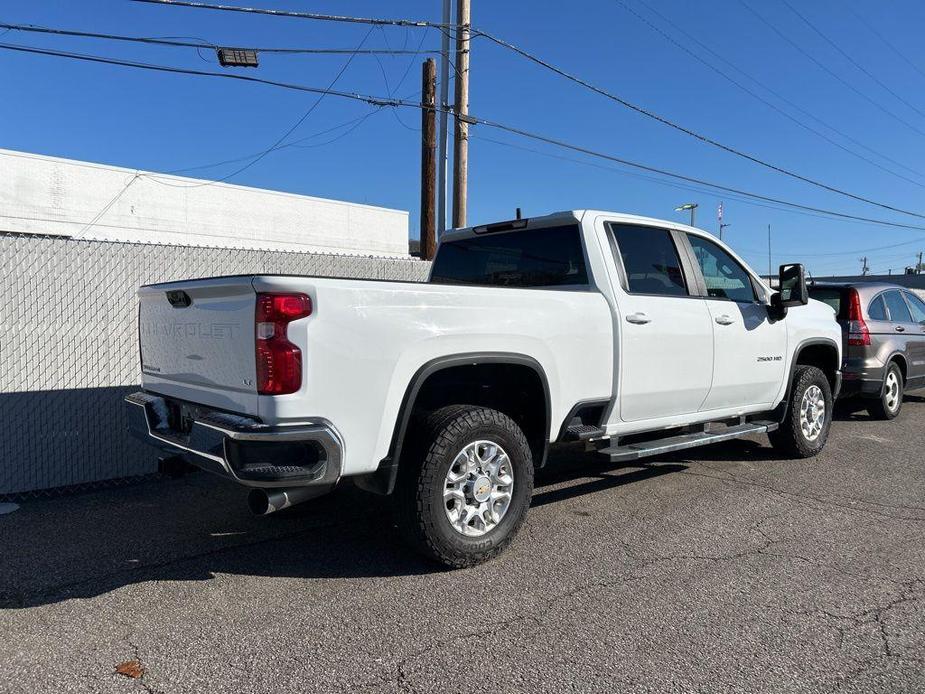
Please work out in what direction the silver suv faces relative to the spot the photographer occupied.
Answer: facing away from the viewer and to the right of the viewer

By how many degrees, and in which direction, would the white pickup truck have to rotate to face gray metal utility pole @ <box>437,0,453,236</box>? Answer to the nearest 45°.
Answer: approximately 45° to its left

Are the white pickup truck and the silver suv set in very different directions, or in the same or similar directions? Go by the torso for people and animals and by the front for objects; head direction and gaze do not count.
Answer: same or similar directions

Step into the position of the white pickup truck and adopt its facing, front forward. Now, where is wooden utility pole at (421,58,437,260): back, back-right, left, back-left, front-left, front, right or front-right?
front-left

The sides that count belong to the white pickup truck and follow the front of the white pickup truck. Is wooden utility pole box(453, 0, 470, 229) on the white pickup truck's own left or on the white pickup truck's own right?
on the white pickup truck's own left

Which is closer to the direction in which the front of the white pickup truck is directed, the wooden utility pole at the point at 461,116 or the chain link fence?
the wooden utility pole

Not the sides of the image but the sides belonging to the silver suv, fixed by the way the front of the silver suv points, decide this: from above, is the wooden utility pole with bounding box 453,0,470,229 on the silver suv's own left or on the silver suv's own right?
on the silver suv's own left

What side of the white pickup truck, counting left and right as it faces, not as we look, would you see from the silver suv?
front

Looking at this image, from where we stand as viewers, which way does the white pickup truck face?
facing away from the viewer and to the right of the viewer

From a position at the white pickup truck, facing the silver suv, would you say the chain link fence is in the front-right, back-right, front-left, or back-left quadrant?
back-left

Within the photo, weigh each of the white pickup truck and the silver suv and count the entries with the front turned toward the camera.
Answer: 0

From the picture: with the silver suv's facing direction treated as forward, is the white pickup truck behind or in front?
behind
